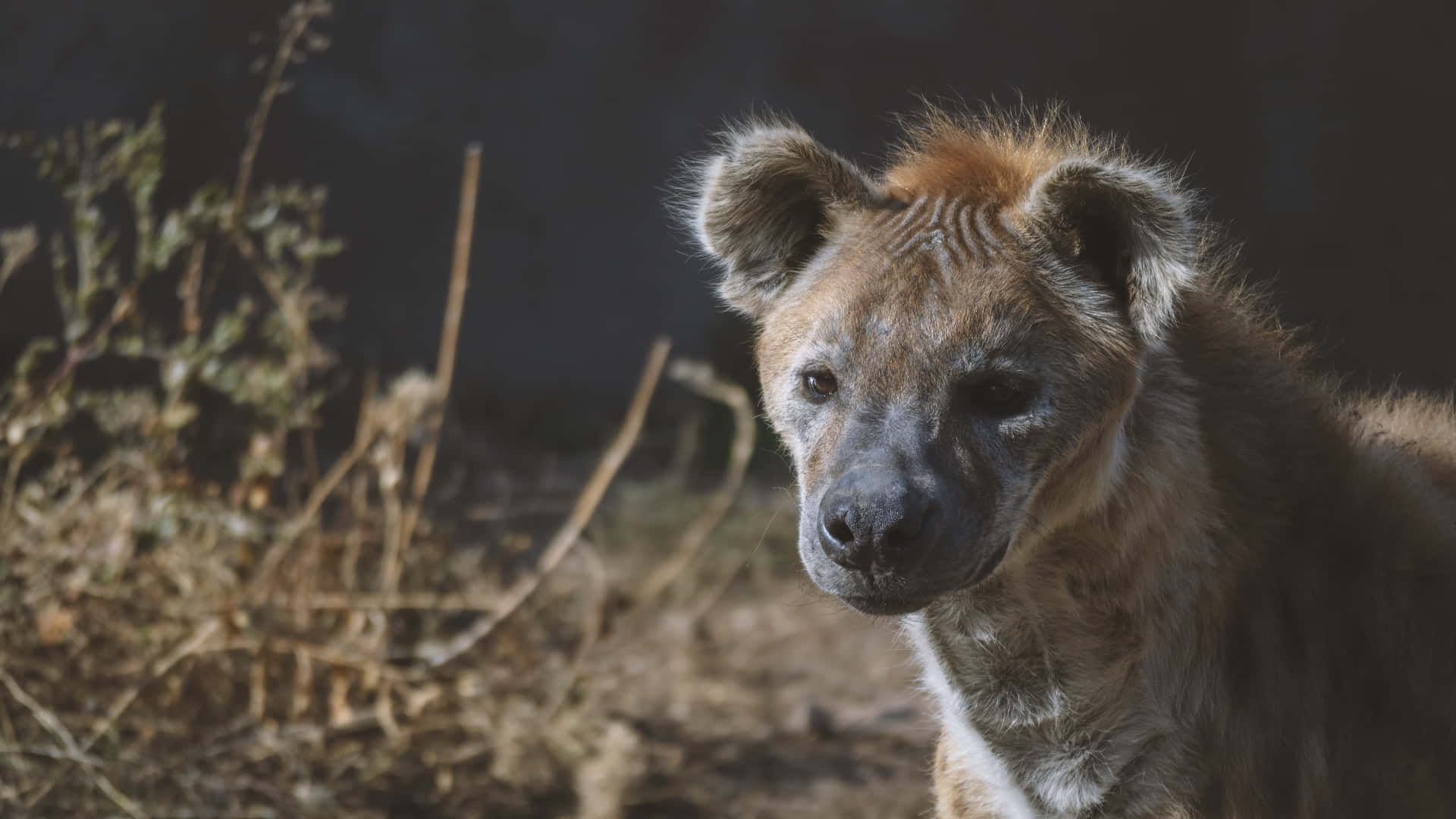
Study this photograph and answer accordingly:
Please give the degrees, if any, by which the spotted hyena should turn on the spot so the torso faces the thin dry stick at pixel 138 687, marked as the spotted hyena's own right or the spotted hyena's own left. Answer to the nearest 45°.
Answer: approximately 45° to the spotted hyena's own right

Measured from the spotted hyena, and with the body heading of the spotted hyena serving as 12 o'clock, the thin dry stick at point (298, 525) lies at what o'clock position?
The thin dry stick is roughly at 2 o'clock from the spotted hyena.

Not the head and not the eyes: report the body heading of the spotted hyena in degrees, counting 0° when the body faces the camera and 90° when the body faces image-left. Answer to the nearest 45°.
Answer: approximately 45°

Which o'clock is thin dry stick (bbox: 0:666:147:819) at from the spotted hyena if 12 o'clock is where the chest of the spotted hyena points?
The thin dry stick is roughly at 1 o'clock from the spotted hyena.

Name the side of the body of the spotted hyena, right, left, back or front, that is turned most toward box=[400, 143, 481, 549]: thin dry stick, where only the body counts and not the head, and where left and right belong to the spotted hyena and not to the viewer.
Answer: right
